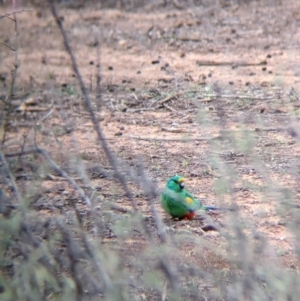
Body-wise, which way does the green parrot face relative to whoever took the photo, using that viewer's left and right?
facing the viewer and to the left of the viewer
